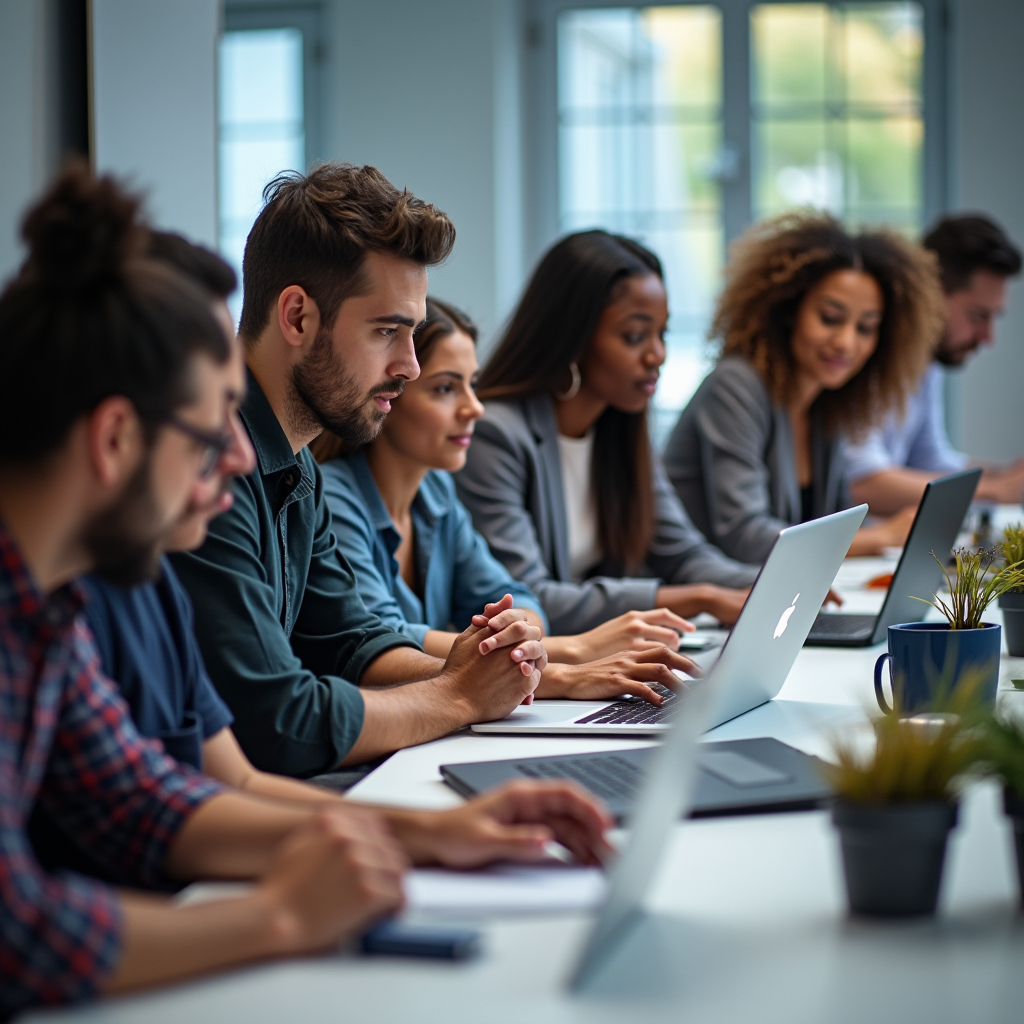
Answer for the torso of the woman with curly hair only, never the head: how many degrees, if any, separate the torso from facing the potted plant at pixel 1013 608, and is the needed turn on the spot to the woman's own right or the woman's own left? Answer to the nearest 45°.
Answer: approximately 45° to the woman's own right

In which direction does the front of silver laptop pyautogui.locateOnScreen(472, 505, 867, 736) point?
to the viewer's left

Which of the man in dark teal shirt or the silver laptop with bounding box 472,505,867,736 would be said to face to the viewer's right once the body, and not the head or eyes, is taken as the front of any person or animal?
the man in dark teal shirt

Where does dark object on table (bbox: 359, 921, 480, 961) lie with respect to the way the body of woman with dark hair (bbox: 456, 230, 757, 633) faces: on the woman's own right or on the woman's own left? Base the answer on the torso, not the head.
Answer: on the woman's own right

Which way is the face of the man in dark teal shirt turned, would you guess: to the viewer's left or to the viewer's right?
to the viewer's right

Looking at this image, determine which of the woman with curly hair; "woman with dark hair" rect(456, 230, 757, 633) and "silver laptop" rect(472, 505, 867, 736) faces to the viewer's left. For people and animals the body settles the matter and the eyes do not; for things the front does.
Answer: the silver laptop

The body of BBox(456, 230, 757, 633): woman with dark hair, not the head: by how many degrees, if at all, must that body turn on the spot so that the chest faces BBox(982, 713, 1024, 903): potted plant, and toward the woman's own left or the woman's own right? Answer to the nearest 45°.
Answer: approximately 45° to the woman's own right

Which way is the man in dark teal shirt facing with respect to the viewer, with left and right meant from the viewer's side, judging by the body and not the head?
facing to the right of the viewer

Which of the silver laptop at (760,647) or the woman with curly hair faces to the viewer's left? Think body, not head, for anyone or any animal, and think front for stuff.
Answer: the silver laptop

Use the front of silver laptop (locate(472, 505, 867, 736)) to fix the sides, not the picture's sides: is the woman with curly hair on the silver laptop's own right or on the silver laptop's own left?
on the silver laptop's own right
